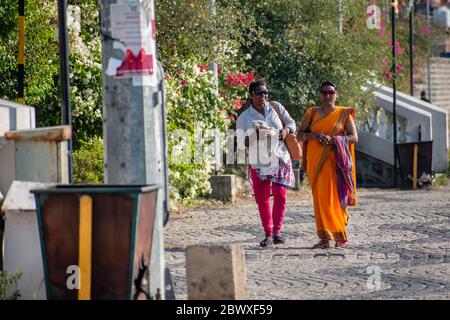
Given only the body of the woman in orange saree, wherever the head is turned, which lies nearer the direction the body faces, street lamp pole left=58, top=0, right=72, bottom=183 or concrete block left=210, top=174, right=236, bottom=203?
the street lamp pole

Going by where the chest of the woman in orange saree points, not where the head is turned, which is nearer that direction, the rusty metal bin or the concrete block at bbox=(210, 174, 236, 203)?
the rusty metal bin

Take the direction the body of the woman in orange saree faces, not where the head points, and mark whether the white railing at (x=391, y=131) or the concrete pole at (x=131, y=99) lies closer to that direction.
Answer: the concrete pole

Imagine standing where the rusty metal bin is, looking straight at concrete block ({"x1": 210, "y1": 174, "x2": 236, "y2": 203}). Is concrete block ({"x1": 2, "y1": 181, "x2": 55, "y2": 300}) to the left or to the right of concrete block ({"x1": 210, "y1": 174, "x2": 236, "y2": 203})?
left

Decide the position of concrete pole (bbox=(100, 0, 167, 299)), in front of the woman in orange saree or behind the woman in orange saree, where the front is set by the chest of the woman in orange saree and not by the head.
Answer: in front

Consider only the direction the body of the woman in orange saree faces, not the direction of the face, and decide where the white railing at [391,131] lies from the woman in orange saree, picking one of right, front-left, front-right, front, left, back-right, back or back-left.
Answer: back

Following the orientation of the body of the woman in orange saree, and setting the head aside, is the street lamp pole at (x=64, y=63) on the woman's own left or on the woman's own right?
on the woman's own right

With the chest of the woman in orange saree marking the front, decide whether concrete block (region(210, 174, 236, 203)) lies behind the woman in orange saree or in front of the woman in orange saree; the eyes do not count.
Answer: behind

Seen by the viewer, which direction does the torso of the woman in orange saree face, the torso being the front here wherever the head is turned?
toward the camera

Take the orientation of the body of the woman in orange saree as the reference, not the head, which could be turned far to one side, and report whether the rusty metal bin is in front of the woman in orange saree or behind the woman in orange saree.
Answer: in front

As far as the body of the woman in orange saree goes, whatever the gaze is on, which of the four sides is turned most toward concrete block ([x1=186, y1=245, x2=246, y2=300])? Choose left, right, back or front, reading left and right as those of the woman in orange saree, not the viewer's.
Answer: front

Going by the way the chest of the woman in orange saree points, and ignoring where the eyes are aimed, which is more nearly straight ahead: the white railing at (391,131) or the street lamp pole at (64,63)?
the street lamp pole
